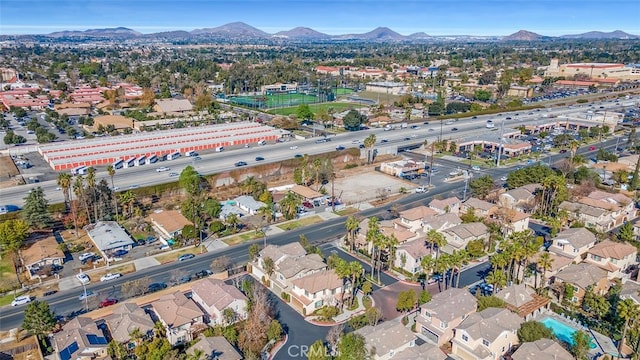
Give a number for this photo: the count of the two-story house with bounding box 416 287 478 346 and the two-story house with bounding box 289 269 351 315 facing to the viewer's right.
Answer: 0
